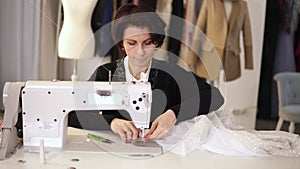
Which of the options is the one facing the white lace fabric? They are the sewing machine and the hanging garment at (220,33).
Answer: the hanging garment

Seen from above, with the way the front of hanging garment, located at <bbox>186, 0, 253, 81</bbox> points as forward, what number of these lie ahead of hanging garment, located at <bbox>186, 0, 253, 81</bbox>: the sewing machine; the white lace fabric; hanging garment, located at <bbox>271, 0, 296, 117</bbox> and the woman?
3

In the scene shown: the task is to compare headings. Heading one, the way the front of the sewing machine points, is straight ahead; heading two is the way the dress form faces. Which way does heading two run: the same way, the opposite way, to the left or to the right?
the opposite way

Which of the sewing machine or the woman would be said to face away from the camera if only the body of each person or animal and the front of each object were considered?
the sewing machine

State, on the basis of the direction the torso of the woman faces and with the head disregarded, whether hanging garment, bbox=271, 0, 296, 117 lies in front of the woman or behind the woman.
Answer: behind

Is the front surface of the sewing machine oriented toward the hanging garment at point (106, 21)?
yes

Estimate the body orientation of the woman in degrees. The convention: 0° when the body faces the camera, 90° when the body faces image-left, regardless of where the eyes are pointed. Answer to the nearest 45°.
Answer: approximately 0°

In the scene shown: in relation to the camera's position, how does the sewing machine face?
facing away from the viewer

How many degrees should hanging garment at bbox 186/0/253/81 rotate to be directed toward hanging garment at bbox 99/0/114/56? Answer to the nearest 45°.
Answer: approximately 90° to its right

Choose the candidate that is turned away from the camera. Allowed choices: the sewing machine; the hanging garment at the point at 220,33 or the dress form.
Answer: the sewing machine

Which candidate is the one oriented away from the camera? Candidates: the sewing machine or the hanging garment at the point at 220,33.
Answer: the sewing machine
